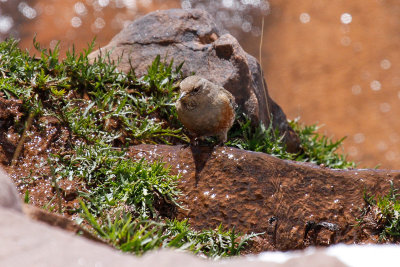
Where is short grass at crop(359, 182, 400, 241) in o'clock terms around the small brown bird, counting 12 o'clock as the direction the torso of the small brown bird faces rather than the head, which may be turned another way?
The short grass is roughly at 8 o'clock from the small brown bird.

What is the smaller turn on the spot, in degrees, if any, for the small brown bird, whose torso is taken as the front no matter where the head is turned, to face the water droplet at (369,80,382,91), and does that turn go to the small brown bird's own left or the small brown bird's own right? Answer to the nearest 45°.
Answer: approximately 180°

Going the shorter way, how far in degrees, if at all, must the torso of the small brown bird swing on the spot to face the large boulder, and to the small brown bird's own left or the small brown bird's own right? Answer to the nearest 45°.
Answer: approximately 135° to the small brown bird's own right

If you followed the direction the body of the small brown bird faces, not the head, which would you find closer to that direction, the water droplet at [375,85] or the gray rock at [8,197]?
the gray rock

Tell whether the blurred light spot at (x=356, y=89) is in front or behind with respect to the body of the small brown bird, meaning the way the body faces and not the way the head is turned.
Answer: behind

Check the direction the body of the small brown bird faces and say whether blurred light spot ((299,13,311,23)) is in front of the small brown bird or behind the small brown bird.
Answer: behind

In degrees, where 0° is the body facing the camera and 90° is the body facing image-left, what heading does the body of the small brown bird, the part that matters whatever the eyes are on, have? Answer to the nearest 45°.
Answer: approximately 45°

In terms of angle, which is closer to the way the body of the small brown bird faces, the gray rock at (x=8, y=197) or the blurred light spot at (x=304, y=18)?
the gray rock
